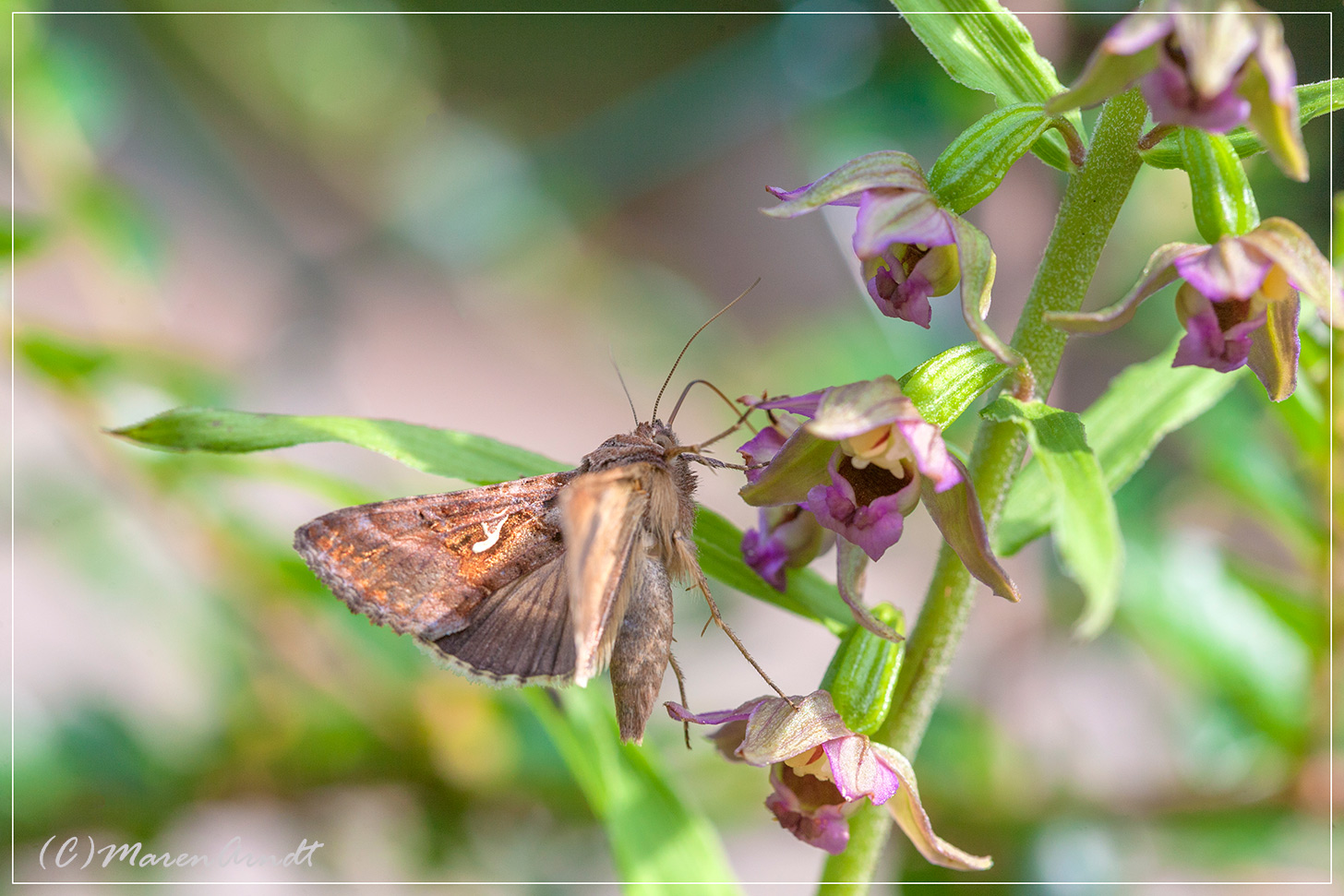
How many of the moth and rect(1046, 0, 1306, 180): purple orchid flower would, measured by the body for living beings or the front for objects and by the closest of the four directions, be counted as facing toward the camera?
1

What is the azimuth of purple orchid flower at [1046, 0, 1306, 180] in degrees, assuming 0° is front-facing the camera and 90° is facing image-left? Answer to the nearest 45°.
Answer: approximately 0°

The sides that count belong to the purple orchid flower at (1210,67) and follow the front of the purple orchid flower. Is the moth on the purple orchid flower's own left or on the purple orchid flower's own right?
on the purple orchid flower's own right

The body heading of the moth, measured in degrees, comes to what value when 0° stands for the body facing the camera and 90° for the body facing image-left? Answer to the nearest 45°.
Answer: approximately 270°
